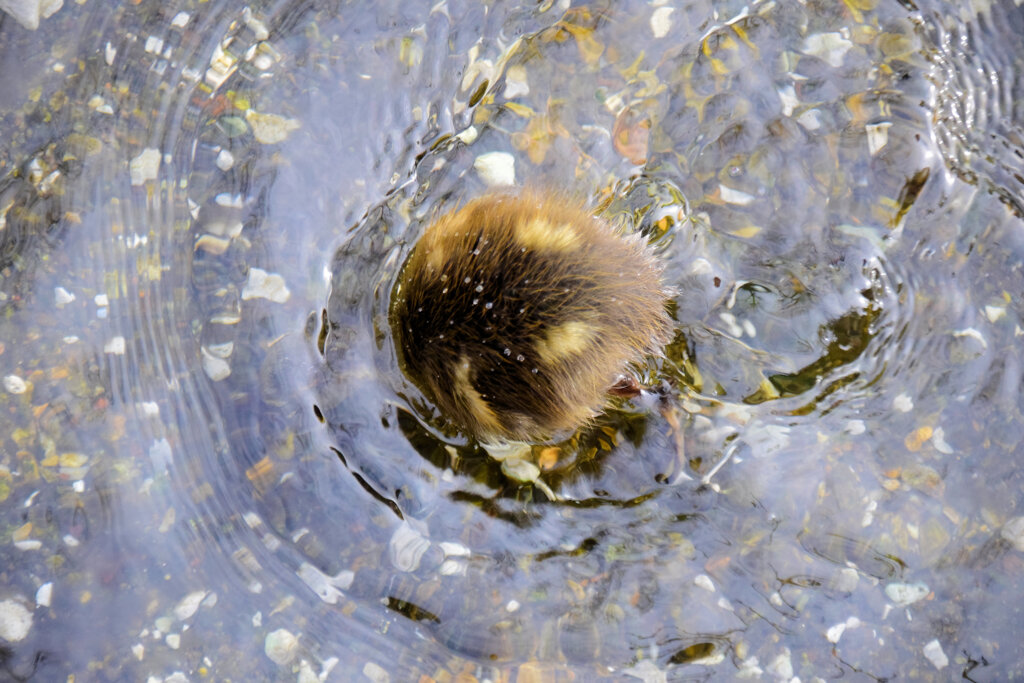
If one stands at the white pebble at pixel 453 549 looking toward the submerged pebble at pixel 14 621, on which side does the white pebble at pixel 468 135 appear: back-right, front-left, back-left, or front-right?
back-right

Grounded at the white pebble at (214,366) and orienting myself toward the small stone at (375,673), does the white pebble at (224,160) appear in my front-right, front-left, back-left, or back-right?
back-left

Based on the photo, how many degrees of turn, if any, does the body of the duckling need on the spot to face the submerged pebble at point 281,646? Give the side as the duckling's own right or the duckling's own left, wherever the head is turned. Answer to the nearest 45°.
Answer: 0° — it already faces it

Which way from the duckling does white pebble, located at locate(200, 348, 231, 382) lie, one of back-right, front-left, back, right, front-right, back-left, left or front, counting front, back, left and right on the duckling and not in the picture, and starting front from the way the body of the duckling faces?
front-right

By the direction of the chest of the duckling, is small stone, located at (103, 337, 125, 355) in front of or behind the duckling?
in front

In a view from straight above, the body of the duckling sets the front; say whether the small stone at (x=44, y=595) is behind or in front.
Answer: in front
